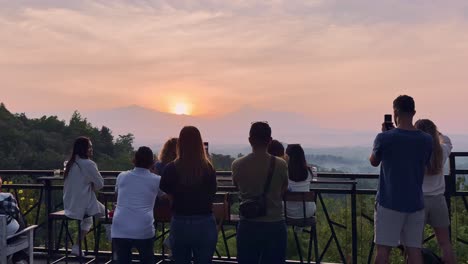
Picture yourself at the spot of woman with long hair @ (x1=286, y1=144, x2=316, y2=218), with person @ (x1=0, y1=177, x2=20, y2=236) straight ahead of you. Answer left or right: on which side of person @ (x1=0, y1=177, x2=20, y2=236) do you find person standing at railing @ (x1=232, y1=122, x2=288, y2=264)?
left

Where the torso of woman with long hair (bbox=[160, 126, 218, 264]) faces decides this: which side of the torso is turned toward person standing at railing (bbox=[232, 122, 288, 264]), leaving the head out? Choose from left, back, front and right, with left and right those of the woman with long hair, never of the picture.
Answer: right

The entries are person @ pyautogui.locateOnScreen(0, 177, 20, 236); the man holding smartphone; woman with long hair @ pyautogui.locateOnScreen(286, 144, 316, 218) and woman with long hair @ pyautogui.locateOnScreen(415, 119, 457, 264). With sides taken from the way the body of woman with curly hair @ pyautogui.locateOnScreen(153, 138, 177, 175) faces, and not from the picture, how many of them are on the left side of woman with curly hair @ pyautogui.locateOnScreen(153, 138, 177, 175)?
1

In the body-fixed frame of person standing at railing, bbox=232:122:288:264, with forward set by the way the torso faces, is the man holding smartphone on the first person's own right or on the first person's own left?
on the first person's own right

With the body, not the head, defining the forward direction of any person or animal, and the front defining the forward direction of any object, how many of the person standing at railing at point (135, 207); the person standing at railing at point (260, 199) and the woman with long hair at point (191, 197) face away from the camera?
3

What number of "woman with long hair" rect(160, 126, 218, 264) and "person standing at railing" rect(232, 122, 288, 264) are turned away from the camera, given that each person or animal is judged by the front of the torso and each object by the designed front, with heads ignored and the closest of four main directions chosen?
2

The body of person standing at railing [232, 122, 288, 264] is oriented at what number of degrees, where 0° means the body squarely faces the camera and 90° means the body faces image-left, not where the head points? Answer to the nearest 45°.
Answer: approximately 180°

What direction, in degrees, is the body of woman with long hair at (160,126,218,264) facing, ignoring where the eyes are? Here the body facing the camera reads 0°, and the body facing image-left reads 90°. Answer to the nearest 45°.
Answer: approximately 180°

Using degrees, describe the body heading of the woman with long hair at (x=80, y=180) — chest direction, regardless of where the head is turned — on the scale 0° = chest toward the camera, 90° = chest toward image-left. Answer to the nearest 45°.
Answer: approximately 225°

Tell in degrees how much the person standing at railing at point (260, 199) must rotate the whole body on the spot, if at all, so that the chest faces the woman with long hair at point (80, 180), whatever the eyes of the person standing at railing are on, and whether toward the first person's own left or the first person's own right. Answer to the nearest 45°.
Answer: approximately 45° to the first person's own left

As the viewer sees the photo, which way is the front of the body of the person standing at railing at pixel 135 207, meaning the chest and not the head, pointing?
away from the camera

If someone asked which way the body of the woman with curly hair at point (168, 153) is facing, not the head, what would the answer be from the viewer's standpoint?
away from the camera

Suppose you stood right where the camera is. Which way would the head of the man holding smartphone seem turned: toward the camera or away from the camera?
away from the camera
